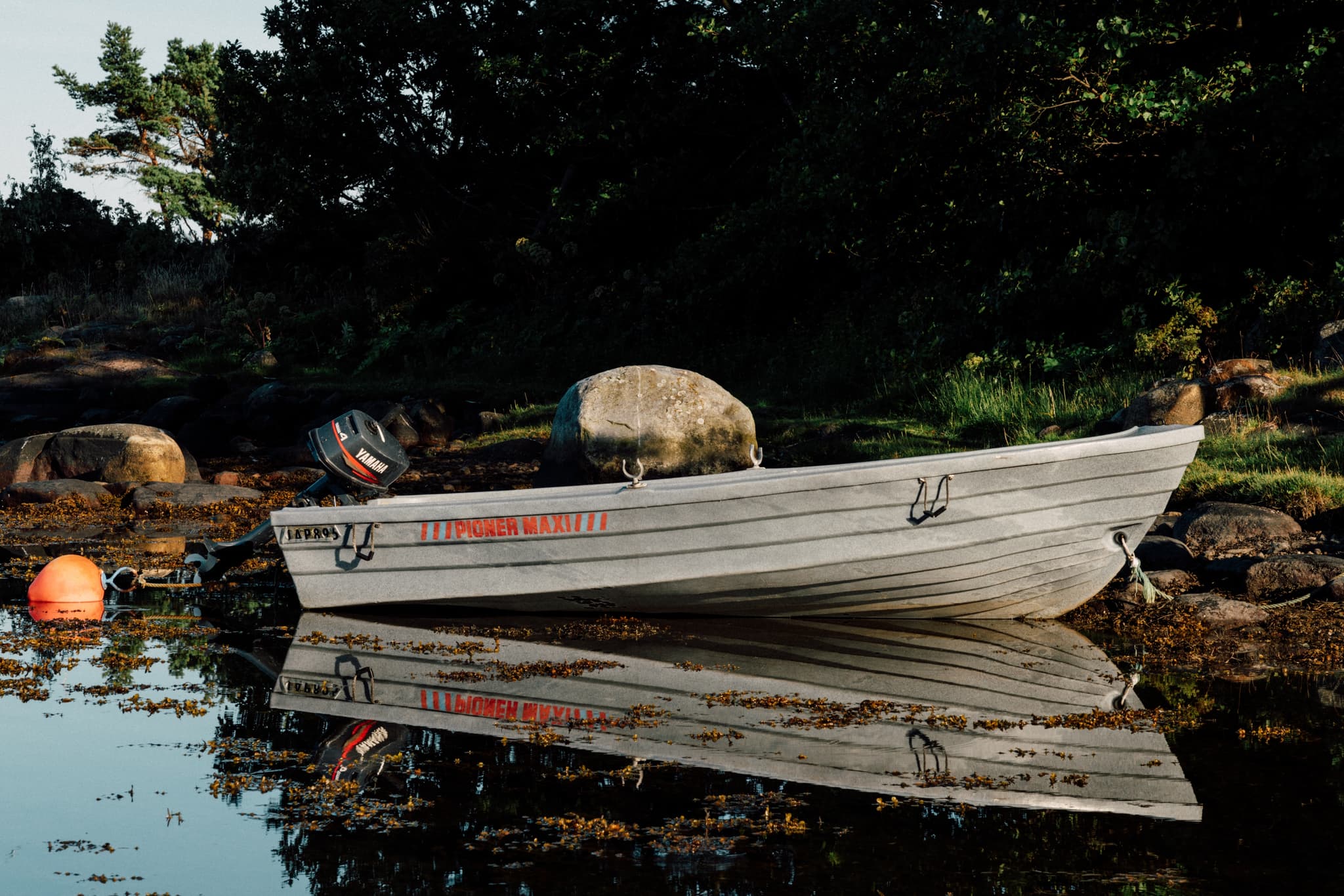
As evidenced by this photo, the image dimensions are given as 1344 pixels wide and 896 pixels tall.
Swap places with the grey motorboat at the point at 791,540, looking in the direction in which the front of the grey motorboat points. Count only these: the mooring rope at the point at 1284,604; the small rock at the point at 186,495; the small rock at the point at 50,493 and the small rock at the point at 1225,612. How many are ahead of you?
2

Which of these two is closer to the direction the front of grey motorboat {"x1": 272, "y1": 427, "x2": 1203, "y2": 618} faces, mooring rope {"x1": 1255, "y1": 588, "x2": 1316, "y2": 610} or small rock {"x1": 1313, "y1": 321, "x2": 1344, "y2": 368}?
the mooring rope

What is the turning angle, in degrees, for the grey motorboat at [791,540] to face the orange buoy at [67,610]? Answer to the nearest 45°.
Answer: approximately 180°

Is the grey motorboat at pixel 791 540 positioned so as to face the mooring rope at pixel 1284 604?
yes

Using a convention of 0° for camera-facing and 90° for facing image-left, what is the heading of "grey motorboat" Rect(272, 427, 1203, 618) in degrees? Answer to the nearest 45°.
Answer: approximately 270°

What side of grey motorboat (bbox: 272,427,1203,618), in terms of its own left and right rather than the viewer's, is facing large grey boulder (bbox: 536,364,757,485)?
left
